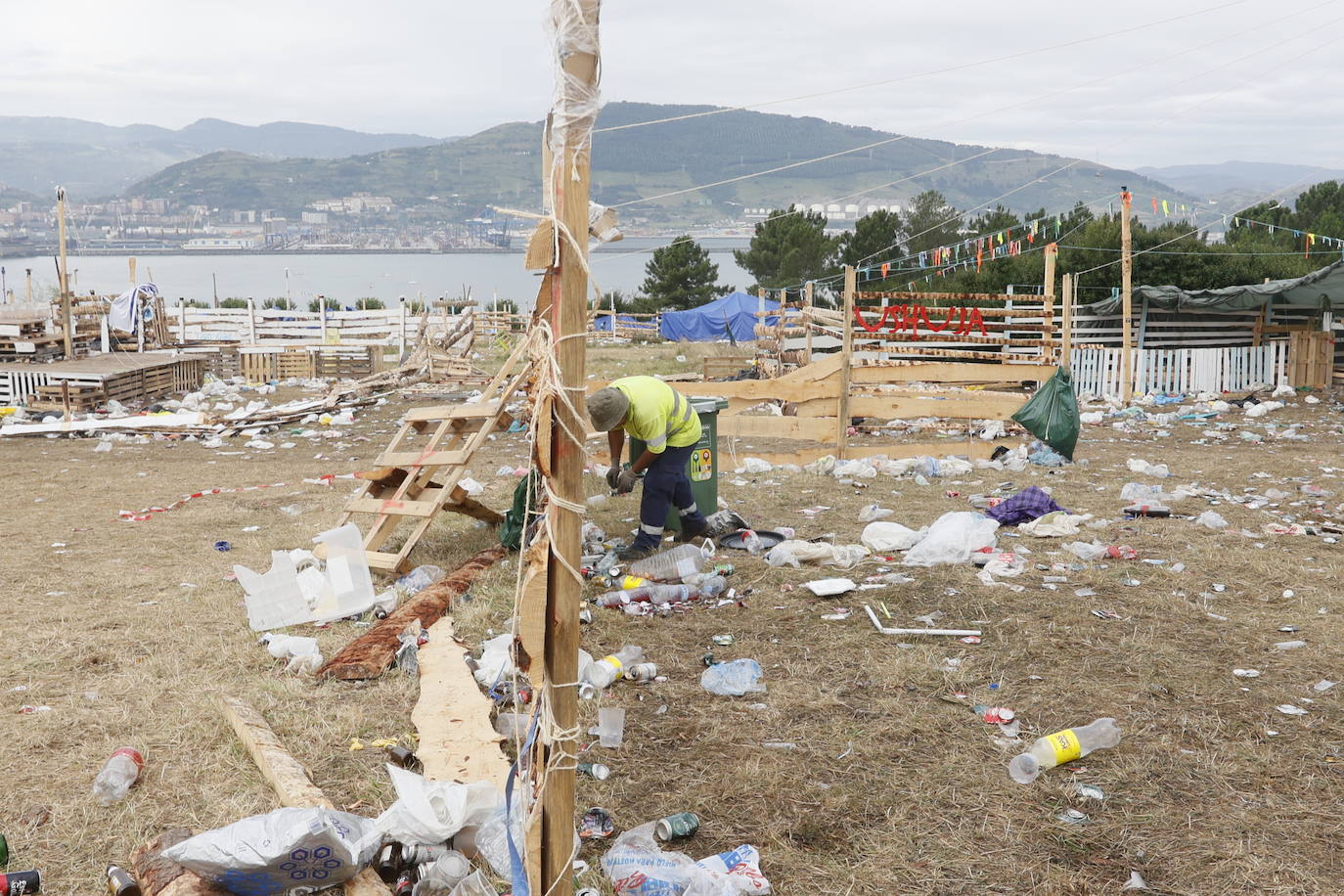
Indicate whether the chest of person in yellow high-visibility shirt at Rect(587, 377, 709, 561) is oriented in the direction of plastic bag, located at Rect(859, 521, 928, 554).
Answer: no

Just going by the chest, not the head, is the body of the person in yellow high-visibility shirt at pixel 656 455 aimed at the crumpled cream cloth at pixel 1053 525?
no

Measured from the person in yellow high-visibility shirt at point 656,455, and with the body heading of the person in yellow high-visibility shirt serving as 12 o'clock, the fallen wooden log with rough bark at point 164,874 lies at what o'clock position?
The fallen wooden log with rough bark is roughly at 11 o'clock from the person in yellow high-visibility shirt.

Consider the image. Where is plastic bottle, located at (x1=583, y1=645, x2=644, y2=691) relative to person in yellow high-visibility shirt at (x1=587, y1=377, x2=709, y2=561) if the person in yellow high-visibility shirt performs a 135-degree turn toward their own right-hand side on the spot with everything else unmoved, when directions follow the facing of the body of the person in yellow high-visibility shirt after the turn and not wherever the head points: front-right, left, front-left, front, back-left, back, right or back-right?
back

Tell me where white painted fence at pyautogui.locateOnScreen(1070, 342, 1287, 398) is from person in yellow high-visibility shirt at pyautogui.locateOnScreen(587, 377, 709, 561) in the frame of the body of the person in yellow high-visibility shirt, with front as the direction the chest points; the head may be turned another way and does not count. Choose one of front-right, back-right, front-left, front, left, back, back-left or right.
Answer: back

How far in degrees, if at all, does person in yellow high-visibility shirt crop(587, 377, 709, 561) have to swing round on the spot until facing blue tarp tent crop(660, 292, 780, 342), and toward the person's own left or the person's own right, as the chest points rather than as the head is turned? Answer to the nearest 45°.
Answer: approximately 135° to the person's own right

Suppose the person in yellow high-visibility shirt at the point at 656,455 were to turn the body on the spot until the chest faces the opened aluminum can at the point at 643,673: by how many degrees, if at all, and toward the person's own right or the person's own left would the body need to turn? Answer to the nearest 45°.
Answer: approximately 45° to the person's own left

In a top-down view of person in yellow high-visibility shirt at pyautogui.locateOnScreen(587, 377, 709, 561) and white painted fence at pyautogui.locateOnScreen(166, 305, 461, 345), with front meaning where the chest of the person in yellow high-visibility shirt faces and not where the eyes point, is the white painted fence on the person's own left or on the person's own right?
on the person's own right

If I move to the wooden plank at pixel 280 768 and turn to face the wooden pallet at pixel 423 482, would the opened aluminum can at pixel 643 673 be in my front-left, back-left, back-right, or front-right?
front-right

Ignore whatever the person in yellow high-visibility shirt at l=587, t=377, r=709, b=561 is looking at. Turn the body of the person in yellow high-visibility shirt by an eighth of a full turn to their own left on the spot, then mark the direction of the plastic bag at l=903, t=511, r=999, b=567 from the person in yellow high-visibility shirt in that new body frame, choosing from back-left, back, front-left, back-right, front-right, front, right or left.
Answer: left

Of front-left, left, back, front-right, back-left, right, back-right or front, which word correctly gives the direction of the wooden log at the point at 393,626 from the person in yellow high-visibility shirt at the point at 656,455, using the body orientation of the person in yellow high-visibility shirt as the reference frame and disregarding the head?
front

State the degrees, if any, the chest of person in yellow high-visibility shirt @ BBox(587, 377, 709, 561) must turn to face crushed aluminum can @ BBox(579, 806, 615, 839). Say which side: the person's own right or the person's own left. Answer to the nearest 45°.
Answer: approximately 45° to the person's own left

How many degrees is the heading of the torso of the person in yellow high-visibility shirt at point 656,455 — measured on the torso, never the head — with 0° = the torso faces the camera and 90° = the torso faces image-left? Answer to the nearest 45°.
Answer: approximately 45°
